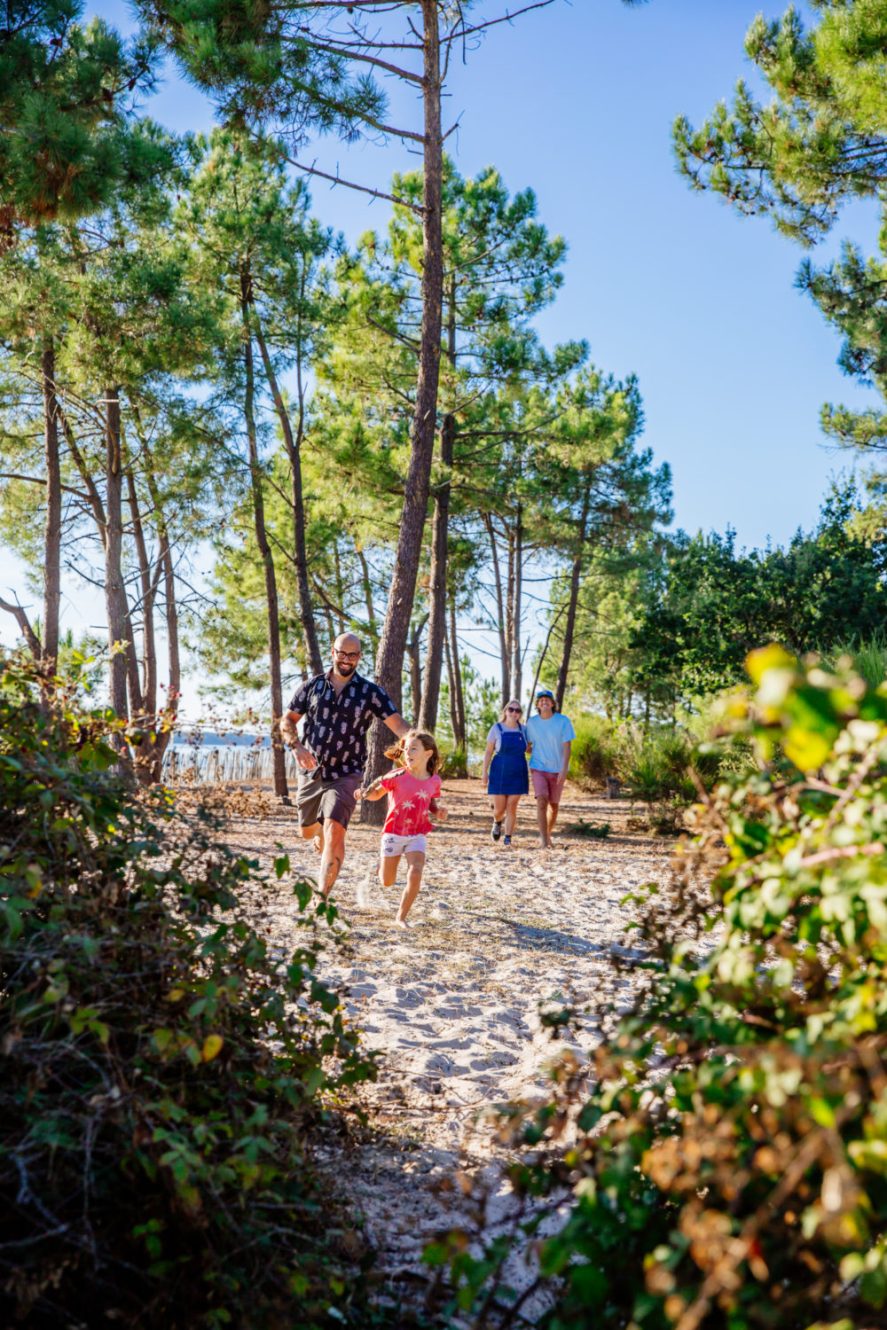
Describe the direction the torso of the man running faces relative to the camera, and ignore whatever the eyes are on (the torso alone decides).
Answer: toward the camera

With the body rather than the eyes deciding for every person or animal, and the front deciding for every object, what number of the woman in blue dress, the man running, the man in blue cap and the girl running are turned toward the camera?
4

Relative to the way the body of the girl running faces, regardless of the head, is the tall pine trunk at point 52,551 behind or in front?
behind

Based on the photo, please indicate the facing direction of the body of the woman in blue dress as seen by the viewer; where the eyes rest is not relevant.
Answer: toward the camera

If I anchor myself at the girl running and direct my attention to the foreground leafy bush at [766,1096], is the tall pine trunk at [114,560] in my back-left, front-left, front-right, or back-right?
back-right

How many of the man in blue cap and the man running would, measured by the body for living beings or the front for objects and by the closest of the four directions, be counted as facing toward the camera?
2

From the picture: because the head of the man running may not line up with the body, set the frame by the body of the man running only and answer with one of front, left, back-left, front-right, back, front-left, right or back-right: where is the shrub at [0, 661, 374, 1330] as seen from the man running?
front
